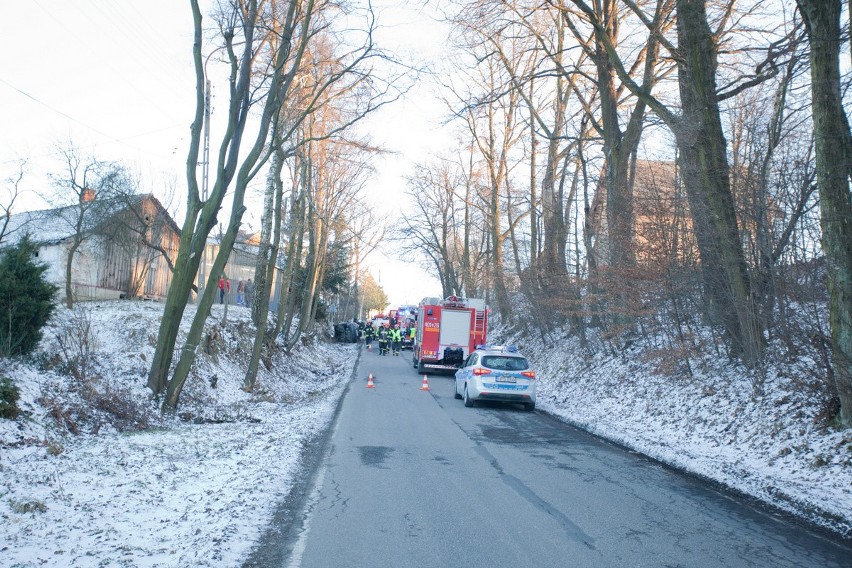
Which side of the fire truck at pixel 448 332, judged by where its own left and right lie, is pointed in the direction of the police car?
back

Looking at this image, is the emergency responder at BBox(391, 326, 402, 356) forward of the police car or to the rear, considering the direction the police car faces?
forward

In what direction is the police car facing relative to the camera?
away from the camera

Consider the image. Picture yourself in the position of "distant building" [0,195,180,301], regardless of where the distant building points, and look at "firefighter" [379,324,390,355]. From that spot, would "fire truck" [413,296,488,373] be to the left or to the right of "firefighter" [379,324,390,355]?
right

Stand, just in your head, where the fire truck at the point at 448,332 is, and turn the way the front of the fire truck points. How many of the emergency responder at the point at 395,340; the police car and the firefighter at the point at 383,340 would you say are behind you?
1

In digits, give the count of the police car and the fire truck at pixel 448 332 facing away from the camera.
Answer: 2

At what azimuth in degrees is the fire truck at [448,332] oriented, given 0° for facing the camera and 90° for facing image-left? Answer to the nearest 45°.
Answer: approximately 180°

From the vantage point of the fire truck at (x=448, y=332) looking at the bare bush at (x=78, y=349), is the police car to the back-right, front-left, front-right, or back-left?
front-left

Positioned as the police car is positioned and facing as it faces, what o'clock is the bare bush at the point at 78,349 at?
The bare bush is roughly at 8 o'clock from the police car.

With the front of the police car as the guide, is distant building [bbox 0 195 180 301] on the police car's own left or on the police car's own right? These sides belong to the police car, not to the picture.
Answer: on the police car's own left

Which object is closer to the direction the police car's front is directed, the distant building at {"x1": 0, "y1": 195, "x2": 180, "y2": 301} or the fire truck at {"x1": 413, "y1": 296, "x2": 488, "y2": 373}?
the fire truck

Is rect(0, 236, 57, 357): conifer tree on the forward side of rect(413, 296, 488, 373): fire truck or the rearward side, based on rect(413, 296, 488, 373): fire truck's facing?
on the rearward side

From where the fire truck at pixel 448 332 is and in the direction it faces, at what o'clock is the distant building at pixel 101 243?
The distant building is roughly at 9 o'clock from the fire truck.

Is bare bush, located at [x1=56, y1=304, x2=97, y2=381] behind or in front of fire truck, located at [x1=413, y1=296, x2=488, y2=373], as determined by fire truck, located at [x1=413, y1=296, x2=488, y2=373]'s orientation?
behind
